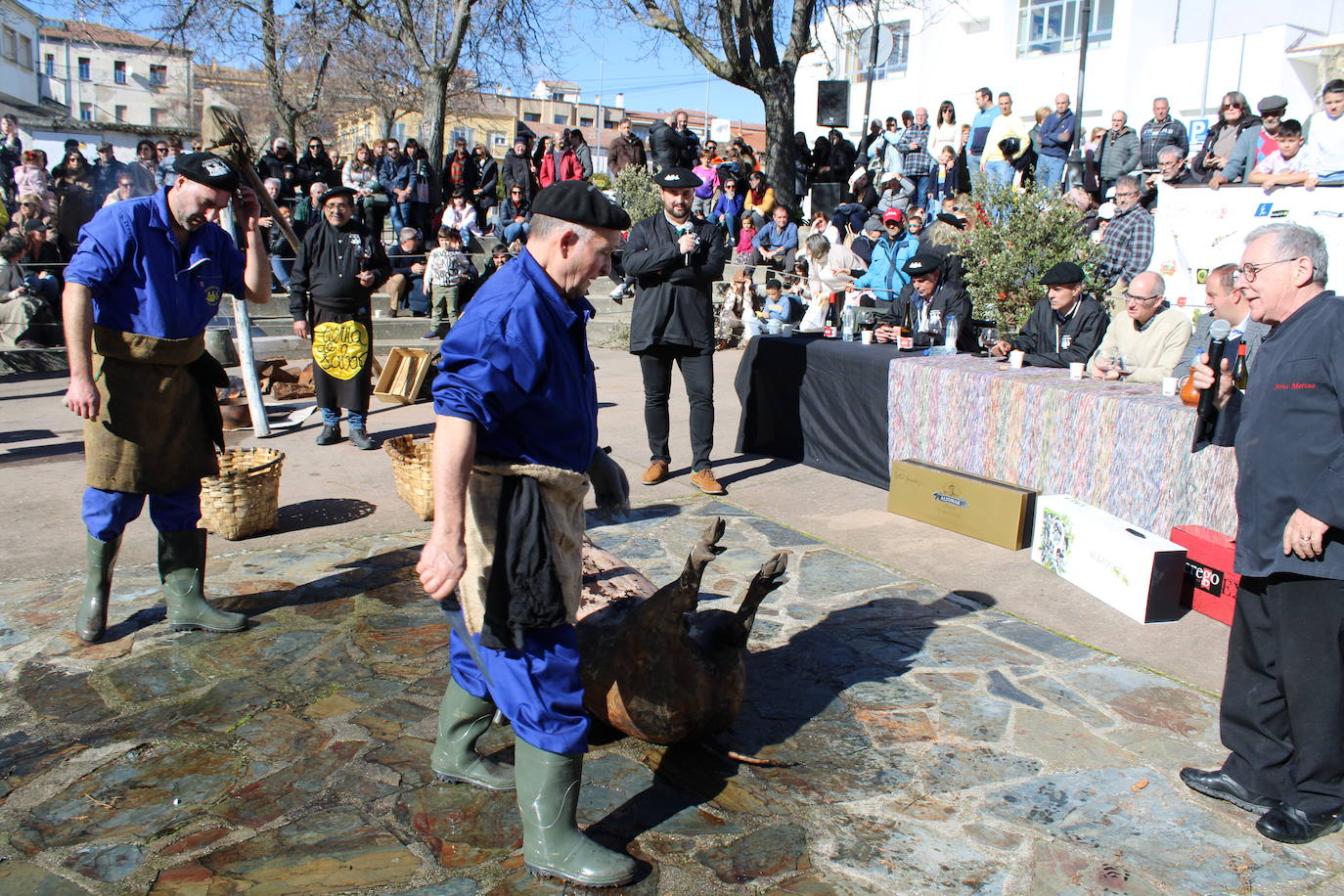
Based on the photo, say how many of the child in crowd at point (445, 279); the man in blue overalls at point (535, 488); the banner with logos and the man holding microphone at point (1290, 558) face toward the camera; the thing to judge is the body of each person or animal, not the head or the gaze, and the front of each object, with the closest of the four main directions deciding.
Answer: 2

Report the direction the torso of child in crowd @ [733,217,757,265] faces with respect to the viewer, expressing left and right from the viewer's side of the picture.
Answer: facing the viewer

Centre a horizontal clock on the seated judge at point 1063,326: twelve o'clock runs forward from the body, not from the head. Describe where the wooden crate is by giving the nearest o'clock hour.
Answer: The wooden crate is roughly at 2 o'clock from the seated judge.

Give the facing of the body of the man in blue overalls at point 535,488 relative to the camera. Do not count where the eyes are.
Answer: to the viewer's right

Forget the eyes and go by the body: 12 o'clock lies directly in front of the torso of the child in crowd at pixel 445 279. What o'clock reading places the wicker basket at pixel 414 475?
The wicker basket is roughly at 12 o'clock from the child in crowd.

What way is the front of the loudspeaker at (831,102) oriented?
toward the camera

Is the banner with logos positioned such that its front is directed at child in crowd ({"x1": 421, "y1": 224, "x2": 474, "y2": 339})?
no

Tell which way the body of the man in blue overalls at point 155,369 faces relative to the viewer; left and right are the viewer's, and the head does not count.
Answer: facing the viewer and to the right of the viewer

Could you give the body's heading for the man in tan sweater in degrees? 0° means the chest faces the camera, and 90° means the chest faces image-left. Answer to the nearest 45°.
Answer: approximately 45°

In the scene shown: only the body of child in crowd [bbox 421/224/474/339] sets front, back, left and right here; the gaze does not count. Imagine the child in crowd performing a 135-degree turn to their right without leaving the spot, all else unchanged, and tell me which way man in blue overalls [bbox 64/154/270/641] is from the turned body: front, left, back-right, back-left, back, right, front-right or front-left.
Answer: back-left

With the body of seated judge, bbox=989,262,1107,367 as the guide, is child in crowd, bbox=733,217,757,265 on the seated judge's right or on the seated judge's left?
on the seated judge's right

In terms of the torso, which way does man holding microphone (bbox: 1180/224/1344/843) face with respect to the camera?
to the viewer's left

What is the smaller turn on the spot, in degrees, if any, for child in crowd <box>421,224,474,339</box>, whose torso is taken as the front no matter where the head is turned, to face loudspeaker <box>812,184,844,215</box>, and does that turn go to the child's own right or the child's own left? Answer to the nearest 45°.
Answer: approximately 135° to the child's own left

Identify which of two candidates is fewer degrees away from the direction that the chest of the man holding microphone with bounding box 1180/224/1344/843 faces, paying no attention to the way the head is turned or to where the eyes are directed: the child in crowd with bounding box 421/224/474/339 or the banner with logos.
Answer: the child in crowd

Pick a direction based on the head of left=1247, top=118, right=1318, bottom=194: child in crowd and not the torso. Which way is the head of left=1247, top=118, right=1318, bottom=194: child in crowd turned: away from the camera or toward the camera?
toward the camera

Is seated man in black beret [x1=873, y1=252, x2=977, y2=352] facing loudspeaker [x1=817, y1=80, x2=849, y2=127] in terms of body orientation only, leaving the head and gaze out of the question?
no

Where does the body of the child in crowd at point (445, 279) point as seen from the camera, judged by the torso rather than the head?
toward the camera

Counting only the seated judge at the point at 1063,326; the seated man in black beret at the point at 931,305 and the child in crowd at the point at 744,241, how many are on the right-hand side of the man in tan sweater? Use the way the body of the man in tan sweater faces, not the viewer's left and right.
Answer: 3

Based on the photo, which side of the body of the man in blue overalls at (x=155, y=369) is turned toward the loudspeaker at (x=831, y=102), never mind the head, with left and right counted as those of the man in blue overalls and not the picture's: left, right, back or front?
left

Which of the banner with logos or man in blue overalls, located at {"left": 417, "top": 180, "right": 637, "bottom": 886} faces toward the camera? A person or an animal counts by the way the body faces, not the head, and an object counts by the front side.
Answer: the banner with logos

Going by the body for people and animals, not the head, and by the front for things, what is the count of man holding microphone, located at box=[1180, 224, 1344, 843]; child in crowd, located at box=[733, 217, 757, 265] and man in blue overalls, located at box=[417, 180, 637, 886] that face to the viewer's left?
1
